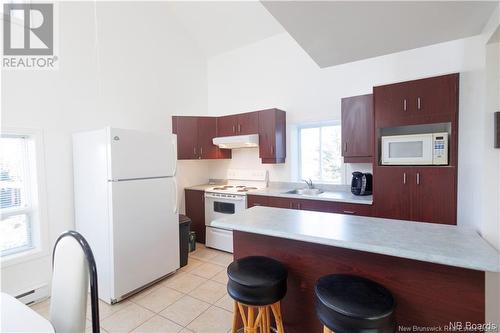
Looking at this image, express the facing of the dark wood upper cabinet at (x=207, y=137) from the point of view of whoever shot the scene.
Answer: facing the viewer and to the right of the viewer

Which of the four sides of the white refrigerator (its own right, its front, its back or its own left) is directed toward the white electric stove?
left

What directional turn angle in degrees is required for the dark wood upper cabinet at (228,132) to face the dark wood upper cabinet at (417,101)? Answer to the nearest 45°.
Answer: approximately 90° to its left

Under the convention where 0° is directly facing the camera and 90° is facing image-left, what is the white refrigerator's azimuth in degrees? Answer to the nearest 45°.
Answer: approximately 315°

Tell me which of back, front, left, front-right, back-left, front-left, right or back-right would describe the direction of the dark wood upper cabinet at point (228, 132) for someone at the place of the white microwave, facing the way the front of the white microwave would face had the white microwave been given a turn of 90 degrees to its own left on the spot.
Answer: back

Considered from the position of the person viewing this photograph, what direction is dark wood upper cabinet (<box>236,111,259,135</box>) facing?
facing the viewer and to the left of the viewer

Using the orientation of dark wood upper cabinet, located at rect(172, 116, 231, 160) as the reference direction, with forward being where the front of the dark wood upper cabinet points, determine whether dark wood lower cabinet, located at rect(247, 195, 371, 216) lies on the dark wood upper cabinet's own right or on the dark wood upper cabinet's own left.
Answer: on the dark wood upper cabinet's own left

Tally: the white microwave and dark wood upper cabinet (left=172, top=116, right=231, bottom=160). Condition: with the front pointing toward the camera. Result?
2

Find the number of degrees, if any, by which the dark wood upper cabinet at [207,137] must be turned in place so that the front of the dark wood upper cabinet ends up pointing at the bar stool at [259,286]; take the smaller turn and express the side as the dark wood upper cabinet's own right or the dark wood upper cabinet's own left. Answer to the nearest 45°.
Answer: approximately 45° to the dark wood upper cabinet's own right
